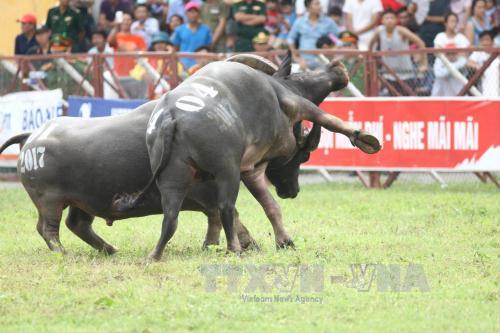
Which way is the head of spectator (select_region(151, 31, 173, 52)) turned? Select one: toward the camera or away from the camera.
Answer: toward the camera

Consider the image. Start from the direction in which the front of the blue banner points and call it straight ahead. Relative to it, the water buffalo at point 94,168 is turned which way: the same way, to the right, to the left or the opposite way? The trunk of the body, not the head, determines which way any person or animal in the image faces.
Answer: to the left

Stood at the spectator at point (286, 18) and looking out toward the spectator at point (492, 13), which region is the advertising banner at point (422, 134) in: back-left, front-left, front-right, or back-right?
front-right

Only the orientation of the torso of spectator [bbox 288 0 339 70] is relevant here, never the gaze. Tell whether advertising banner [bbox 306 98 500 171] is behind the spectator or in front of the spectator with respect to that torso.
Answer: in front

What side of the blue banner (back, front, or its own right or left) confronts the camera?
front

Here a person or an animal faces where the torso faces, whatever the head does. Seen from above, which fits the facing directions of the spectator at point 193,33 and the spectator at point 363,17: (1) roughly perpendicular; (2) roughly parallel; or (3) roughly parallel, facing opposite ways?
roughly parallel

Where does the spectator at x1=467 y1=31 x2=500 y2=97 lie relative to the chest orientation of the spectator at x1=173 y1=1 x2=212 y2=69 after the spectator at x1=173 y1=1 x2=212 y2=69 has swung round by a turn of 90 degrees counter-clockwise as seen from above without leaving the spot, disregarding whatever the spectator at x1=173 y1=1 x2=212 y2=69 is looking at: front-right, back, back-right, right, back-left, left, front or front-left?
front-right

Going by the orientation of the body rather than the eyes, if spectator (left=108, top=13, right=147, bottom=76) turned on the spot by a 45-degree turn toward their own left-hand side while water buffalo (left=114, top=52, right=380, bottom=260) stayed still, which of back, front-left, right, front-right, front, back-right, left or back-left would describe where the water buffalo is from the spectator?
front-right

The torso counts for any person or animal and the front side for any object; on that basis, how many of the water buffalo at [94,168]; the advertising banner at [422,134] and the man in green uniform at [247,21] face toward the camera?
2

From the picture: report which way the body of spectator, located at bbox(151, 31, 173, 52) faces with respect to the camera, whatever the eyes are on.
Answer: toward the camera

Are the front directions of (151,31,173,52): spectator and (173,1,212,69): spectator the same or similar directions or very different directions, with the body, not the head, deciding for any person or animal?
same or similar directions

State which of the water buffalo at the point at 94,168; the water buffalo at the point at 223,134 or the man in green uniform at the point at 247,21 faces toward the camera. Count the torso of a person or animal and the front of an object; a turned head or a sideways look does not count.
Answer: the man in green uniform

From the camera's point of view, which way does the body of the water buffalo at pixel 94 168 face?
to the viewer's right

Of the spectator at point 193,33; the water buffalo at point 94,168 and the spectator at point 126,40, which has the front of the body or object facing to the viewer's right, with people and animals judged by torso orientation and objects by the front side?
the water buffalo

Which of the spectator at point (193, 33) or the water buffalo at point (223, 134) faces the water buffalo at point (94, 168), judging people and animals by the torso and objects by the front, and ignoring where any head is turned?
the spectator

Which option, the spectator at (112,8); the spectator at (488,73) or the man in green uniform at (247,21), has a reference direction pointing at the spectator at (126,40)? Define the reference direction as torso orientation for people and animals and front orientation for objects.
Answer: the spectator at (112,8)
